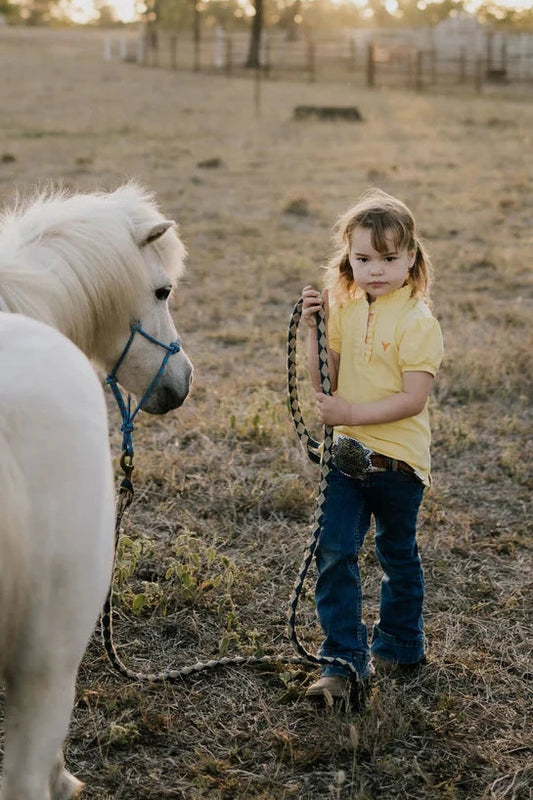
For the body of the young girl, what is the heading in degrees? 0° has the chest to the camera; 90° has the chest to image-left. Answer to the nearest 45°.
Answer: approximately 45°

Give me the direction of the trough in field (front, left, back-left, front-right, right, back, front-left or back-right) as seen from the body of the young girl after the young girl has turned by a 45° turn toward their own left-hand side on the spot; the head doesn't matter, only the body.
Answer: back

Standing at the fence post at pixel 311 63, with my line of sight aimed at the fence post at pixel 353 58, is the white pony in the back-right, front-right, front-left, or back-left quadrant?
back-right

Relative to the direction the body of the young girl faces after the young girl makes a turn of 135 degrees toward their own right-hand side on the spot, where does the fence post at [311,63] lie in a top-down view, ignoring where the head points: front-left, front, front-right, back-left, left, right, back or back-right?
front

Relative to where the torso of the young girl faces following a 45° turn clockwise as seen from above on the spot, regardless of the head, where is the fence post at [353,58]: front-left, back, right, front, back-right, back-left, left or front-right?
right
